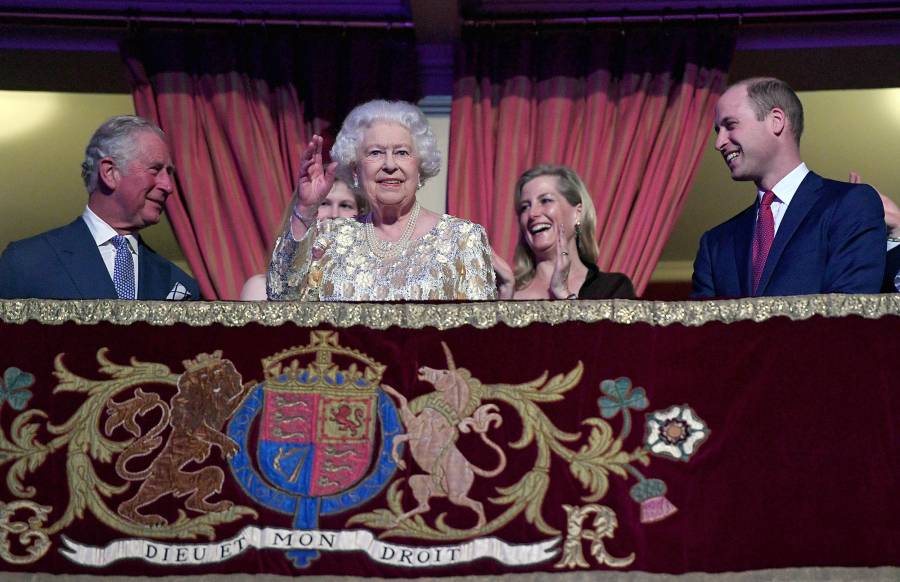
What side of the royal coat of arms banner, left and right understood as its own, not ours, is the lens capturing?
front

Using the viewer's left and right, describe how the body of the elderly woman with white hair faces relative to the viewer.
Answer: facing the viewer

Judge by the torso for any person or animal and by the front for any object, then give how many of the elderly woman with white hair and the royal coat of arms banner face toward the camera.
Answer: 2

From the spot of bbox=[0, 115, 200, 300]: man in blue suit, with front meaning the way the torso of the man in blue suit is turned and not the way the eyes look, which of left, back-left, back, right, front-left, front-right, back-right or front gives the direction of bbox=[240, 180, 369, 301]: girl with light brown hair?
front-left

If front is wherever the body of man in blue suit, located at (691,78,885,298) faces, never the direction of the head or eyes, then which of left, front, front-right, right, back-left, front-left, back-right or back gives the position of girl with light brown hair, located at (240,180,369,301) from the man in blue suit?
front-right

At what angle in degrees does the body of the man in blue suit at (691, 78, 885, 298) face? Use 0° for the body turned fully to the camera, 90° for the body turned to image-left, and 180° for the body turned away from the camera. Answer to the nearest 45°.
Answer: approximately 45°

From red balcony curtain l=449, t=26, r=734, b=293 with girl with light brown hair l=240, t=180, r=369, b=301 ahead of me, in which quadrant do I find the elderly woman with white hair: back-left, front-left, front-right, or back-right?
front-left

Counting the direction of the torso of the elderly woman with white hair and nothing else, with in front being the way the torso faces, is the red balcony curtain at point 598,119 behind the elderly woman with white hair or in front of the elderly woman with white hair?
behind

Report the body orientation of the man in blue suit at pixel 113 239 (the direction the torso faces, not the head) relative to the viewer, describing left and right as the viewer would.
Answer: facing the viewer and to the right of the viewer

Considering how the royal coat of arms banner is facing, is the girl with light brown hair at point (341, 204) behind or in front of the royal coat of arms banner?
behind

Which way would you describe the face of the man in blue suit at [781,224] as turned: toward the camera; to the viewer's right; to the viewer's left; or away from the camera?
to the viewer's left

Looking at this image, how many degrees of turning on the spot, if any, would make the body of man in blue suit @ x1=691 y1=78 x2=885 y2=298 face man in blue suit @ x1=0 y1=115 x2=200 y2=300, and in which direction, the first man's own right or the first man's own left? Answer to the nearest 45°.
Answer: approximately 45° to the first man's own right

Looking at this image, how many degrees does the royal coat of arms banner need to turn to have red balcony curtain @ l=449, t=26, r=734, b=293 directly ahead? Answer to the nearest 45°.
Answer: approximately 180°
